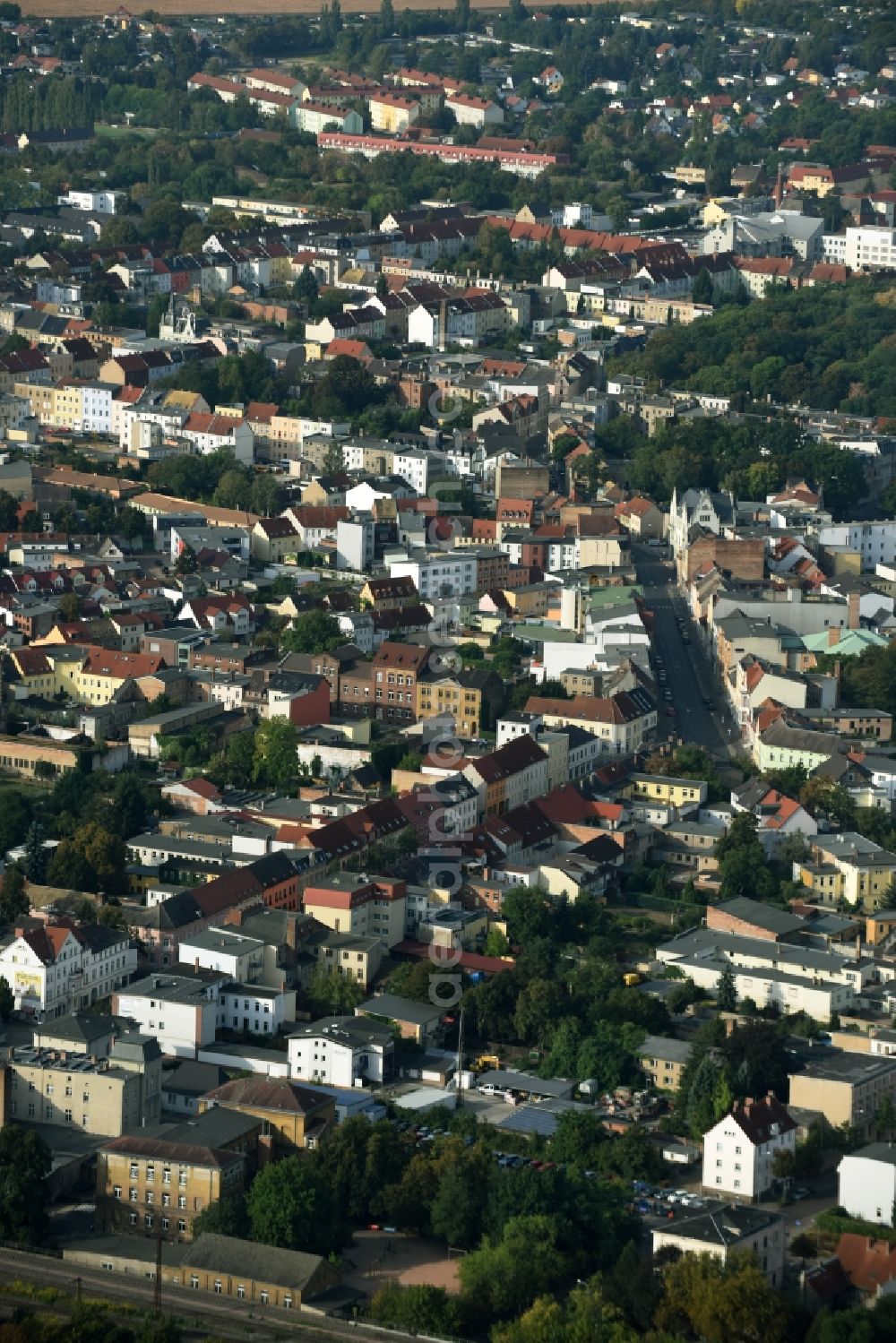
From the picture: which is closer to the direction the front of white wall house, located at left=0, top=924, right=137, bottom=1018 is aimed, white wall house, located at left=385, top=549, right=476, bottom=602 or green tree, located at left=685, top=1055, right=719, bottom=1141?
the green tree

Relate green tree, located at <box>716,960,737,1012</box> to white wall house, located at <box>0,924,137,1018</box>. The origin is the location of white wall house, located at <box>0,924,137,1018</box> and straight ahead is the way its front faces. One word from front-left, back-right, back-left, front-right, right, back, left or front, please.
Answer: front-left

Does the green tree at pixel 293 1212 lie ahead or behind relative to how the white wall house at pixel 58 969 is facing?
ahead

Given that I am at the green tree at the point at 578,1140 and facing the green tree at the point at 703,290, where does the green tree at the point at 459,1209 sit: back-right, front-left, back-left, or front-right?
back-left

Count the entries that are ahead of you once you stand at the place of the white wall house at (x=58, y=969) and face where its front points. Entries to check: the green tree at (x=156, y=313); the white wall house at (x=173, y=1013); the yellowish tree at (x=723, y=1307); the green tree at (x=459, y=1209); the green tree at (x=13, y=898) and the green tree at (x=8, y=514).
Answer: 3

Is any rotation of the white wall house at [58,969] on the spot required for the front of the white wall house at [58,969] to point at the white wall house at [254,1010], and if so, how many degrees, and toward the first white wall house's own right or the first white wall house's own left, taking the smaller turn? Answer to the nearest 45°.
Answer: approximately 45° to the first white wall house's own left

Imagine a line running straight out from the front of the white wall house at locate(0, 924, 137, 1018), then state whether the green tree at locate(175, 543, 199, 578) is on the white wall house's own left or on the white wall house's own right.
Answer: on the white wall house's own left

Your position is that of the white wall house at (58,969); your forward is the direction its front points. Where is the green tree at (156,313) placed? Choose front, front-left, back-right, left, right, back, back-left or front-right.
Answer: back-left

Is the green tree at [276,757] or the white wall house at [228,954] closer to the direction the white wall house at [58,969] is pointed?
the white wall house

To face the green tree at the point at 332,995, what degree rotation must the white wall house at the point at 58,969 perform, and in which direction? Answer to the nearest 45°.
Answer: approximately 45° to its left

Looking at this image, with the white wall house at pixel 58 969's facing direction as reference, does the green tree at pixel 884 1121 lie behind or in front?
in front

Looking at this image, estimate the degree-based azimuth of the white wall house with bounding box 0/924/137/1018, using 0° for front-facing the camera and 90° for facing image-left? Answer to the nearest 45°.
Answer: approximately 315°
